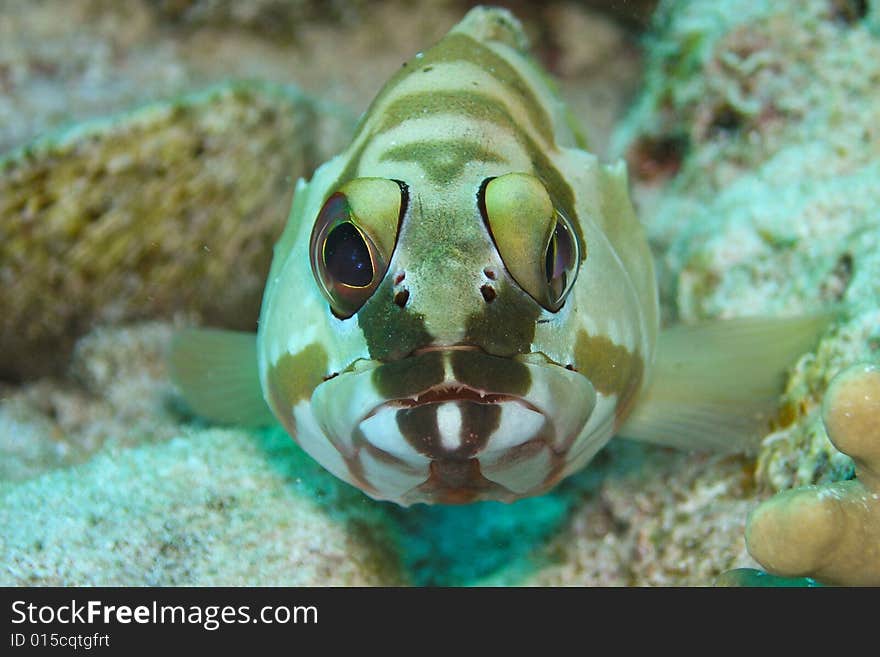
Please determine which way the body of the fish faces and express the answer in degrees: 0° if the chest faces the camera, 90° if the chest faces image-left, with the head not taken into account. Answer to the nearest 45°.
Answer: approximately 0°
